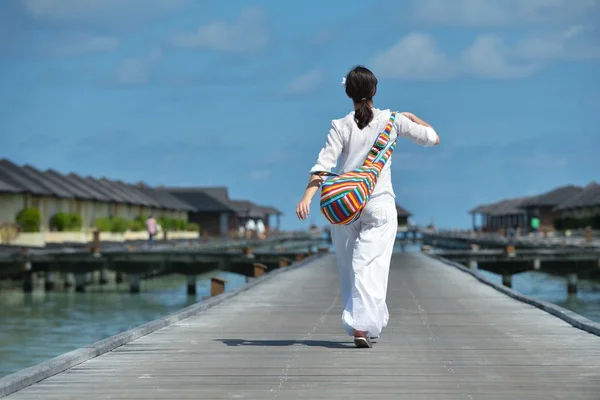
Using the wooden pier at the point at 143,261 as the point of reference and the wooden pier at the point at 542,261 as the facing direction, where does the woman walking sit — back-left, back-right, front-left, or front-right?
front-right

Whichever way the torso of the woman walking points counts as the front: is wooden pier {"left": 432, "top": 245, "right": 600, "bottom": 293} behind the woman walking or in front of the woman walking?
in front

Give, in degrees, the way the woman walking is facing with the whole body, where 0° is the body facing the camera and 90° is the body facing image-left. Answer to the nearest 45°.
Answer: approximately 180°

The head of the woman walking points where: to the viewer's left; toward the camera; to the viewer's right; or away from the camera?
away from the camera

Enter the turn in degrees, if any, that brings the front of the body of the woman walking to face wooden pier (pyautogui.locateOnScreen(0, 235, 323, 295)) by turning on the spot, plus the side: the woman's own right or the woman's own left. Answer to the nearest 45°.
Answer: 0° — they already face it
